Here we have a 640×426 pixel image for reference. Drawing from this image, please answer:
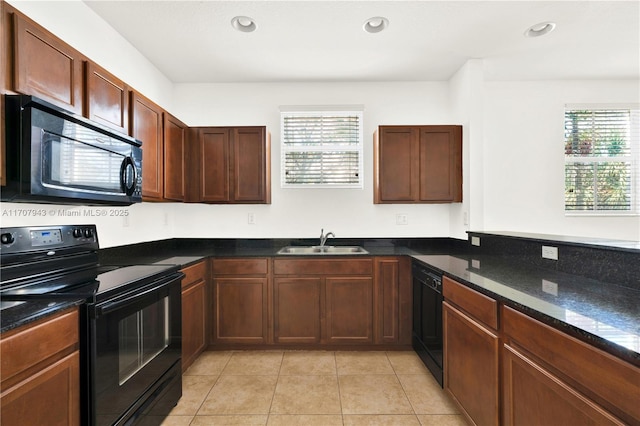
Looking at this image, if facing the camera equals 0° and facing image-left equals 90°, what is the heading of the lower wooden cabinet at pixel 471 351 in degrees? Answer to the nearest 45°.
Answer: approximately 45°

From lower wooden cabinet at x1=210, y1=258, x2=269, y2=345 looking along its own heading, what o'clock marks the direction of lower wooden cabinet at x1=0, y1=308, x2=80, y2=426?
lower wooden cabinet at x1=0, y1=308, x2=80, y2=426 is roughly at 1 o'clock from lower wooden cabinet at x1=210, y1=258, x2=269, y2=345.

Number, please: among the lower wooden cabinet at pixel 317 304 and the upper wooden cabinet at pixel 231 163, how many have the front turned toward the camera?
2

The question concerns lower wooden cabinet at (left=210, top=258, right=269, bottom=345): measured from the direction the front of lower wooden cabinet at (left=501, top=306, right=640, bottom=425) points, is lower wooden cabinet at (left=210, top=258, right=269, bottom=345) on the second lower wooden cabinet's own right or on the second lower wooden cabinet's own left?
on the second lower wooden cabinet's own right

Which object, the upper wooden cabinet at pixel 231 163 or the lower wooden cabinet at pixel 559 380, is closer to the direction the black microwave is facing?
the lower wooden cabinet

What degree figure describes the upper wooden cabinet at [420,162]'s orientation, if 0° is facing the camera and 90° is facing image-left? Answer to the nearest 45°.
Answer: approximately 0°

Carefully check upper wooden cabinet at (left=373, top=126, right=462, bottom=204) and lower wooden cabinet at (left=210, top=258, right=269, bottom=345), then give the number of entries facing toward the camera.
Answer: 2

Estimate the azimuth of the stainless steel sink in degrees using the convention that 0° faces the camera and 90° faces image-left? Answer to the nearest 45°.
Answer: approximately 0°
